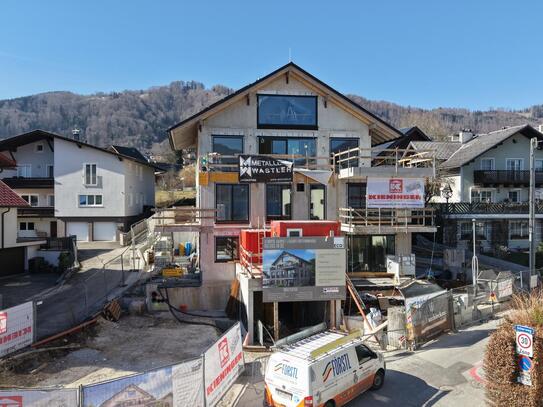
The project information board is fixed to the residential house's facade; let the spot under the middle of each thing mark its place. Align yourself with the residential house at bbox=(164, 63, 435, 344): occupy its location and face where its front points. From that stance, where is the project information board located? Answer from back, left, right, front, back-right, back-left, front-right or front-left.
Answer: front

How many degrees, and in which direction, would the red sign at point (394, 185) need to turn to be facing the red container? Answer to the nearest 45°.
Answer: approximately 45° to its right

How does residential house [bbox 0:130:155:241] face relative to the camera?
toward the camera

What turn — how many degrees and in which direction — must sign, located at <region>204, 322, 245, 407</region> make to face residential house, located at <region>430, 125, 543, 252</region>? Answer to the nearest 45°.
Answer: approximately 90° to its left

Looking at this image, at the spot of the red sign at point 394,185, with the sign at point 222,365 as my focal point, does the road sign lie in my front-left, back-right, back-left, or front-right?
front-left

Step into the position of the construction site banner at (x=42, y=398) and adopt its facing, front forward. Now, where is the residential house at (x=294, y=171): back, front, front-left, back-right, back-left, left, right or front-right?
back-left

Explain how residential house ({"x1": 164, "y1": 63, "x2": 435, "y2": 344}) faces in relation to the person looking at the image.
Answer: facing the viewer

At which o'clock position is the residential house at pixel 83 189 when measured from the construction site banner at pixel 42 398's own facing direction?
The residential house is roughly at 6 o'clock from the construction site banner.

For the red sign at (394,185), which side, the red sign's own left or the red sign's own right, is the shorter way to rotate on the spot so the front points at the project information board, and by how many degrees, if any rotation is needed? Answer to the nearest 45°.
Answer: approximately 45° to the red sign's own right

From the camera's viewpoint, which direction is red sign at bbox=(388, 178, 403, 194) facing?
toward the camera

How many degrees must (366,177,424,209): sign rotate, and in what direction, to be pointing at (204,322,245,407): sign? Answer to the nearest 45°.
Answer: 0° — it already faces it

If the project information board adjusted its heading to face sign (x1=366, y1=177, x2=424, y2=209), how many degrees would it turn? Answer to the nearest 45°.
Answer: approximately 135° to its left

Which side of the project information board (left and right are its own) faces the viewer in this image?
front

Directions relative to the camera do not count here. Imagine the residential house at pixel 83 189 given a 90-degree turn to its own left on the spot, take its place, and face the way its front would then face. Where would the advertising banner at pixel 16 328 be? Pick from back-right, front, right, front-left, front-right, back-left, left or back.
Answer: right

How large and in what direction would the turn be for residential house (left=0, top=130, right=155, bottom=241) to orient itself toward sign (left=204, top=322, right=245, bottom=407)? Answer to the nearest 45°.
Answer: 0° — it already faces it

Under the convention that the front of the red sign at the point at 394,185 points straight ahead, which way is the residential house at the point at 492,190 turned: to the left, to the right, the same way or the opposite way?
the same way
